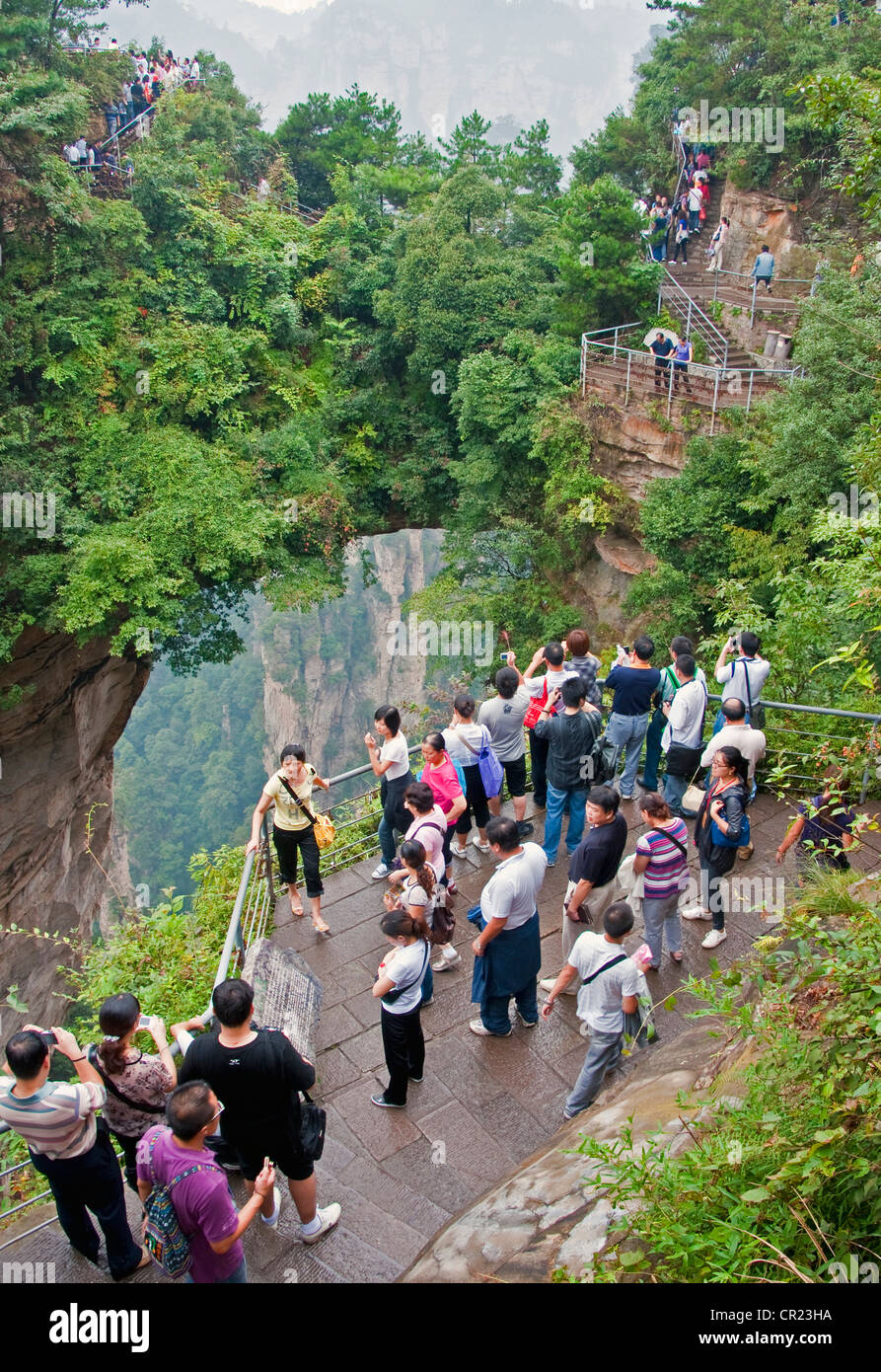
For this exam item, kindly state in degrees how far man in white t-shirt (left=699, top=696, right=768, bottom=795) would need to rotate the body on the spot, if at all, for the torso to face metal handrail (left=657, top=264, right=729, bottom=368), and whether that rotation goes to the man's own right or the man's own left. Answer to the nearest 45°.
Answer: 0° — they already face it

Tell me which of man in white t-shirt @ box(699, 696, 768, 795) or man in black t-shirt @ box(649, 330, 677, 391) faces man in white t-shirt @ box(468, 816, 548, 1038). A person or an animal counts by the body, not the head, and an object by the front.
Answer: the man in black t-shirt

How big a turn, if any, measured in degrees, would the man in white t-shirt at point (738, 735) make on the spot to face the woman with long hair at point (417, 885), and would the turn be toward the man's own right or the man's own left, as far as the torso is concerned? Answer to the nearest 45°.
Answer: approximately 135° to the man's own left

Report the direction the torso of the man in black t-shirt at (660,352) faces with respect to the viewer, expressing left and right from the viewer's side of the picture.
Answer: facing the viewer

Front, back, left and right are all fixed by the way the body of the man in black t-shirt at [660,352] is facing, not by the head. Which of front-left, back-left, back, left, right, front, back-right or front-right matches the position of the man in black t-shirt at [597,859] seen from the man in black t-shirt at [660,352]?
front

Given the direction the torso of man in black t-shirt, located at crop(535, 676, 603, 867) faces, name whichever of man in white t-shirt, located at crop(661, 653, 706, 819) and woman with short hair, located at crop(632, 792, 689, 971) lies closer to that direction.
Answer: the man in white t-shirt

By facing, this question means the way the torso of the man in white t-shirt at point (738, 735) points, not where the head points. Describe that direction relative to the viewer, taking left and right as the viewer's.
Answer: facing away from the viewer

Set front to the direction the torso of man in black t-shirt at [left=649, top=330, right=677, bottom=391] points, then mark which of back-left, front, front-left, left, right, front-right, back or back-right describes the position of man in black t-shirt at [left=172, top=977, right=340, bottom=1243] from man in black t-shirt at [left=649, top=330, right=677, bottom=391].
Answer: front

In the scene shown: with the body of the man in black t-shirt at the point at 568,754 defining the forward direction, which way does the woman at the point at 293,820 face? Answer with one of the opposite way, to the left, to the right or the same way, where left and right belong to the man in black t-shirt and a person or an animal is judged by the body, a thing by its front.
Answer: the opposite way

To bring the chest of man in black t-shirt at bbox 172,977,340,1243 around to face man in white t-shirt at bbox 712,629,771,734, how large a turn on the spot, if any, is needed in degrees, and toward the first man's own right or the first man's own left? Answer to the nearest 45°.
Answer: approximately 45° to the first man's own right

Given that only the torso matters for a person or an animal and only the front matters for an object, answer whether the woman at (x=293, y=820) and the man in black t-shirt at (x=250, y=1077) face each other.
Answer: yes

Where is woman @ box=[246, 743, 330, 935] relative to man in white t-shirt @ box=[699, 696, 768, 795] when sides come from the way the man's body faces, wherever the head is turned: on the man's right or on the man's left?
on the man's left

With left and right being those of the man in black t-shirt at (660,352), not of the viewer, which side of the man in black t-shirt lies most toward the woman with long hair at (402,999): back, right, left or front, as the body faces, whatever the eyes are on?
front
